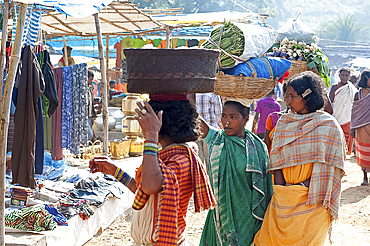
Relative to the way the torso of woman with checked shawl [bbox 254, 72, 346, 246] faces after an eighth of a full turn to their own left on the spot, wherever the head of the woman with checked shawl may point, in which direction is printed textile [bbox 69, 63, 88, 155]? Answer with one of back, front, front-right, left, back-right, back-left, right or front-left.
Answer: back-right

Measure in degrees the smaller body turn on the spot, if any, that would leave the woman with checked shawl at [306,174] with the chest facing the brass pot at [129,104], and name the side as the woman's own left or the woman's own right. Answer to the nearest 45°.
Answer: approximately 90° to the woman's own right

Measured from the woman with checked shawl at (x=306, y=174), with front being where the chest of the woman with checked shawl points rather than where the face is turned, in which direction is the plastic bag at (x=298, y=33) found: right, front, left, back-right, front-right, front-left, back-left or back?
back-right

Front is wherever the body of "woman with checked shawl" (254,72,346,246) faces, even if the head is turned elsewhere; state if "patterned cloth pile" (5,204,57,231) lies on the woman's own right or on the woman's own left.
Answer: on the woman's own right

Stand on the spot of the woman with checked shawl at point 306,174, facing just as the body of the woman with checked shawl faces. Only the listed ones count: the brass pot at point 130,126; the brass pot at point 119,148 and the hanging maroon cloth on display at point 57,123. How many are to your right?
3

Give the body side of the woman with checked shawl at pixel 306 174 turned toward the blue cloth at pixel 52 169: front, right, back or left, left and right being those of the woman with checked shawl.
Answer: right

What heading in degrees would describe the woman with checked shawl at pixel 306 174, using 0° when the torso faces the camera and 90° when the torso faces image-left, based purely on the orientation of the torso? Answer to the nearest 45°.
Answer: approximately 45°

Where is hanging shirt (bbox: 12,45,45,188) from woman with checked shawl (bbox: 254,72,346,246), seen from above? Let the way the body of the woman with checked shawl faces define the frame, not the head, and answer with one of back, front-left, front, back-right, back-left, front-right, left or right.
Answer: front-right

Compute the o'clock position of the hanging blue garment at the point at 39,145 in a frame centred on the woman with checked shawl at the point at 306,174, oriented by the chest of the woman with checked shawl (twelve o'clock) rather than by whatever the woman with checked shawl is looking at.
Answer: The hanging blue garment is roughly at 2 o'clock from the woman with checked shawl.

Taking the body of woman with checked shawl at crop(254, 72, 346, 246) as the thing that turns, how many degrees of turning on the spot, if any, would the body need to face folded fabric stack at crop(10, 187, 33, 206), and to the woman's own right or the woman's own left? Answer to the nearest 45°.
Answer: approximately 45° to the woman's own right

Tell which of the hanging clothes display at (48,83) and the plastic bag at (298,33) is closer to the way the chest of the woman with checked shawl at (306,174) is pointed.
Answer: the hanging clothes display

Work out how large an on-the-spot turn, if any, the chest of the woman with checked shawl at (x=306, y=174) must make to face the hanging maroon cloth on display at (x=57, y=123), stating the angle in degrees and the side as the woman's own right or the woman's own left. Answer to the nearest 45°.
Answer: approximately 90° to the woman's own right
